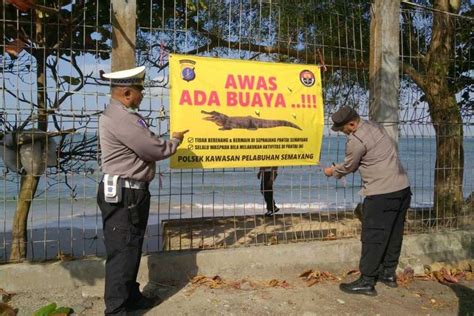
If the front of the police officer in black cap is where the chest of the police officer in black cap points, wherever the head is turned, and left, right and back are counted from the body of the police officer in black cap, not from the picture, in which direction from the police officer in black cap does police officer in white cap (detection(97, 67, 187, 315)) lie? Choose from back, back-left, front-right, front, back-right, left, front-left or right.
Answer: front-left

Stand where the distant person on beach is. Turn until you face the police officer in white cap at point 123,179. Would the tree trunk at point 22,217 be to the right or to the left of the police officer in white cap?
right

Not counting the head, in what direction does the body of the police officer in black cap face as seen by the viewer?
to the viewer's left

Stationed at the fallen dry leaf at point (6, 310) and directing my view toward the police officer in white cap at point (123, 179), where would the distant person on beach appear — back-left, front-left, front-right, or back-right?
front-left

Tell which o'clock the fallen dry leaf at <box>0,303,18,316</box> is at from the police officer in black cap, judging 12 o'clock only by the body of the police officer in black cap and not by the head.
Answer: The fallen dry leaf is roughly at 11 o'clock from the police officer in black cap.

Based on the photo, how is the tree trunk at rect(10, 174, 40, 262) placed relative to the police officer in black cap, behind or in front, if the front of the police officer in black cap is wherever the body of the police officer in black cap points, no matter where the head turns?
in front

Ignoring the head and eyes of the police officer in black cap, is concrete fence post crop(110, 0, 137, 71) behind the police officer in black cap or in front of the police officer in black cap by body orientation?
in front
